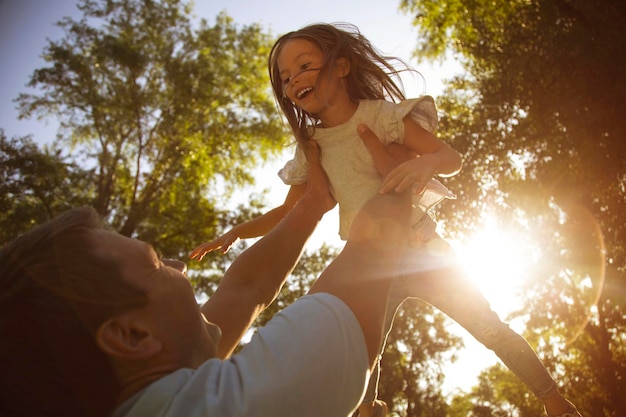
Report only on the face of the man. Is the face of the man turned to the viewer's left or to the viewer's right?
to the viewer's right

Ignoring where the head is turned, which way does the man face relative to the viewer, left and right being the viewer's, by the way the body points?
facing away from the viewer and to the right of the viewer

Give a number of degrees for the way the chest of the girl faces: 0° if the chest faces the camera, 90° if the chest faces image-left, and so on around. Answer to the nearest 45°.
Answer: approximately 45°
